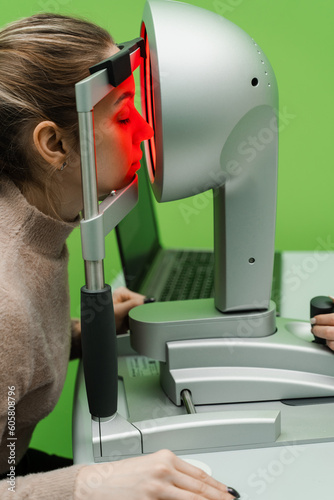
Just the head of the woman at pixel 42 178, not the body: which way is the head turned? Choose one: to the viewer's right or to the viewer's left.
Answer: to the viewer's right

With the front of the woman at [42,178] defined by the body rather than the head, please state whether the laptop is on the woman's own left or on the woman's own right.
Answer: on the woman's own left

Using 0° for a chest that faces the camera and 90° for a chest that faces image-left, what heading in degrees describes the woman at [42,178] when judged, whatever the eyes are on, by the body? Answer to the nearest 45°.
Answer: approximately 270°
